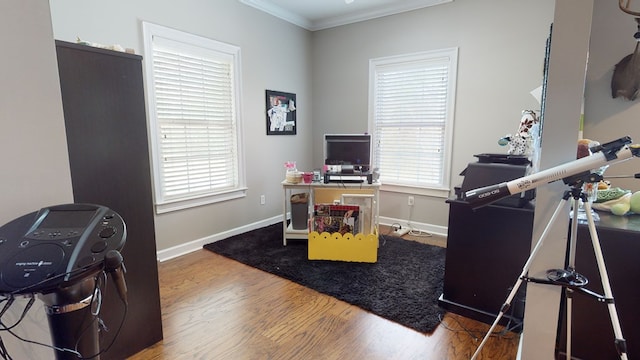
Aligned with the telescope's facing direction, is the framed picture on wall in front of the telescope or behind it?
in front

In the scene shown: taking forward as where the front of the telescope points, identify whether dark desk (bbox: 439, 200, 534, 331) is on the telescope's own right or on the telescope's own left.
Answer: on the telescope's own right

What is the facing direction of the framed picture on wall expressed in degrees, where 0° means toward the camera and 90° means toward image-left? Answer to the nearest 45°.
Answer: approximately 315°

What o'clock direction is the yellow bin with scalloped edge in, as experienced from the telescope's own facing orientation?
The yellow bin with scalloped edge is roughly at 1 o'clock from the telescope.

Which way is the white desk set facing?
toward the camera

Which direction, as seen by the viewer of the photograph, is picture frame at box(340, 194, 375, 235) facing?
facing the viewer

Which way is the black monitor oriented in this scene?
toward the camera

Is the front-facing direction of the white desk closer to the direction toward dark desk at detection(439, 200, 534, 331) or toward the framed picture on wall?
the dark desk

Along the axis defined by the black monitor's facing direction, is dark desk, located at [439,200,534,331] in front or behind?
in front

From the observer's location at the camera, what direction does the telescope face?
facing to the left of the viewer

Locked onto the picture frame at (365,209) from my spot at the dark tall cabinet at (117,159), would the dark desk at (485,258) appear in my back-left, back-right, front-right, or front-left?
front-right

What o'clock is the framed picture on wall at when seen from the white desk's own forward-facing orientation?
The framed picture on wall is roughly at 5 o'clock from the white desk.

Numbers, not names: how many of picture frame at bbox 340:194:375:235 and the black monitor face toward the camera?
2
